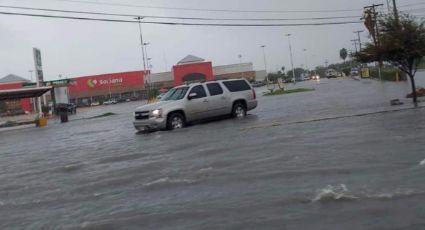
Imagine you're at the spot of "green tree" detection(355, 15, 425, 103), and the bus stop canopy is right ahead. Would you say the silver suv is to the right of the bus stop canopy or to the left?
left

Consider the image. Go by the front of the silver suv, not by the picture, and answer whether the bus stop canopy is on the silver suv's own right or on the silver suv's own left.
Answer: on the silver suv's own right

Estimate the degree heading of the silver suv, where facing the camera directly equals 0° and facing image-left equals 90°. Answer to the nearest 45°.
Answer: approximately 45°

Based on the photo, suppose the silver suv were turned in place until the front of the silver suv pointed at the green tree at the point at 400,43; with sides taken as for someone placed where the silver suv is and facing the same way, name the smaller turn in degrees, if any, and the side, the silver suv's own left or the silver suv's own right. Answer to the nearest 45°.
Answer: approximately 135° to the silver suv's own left
